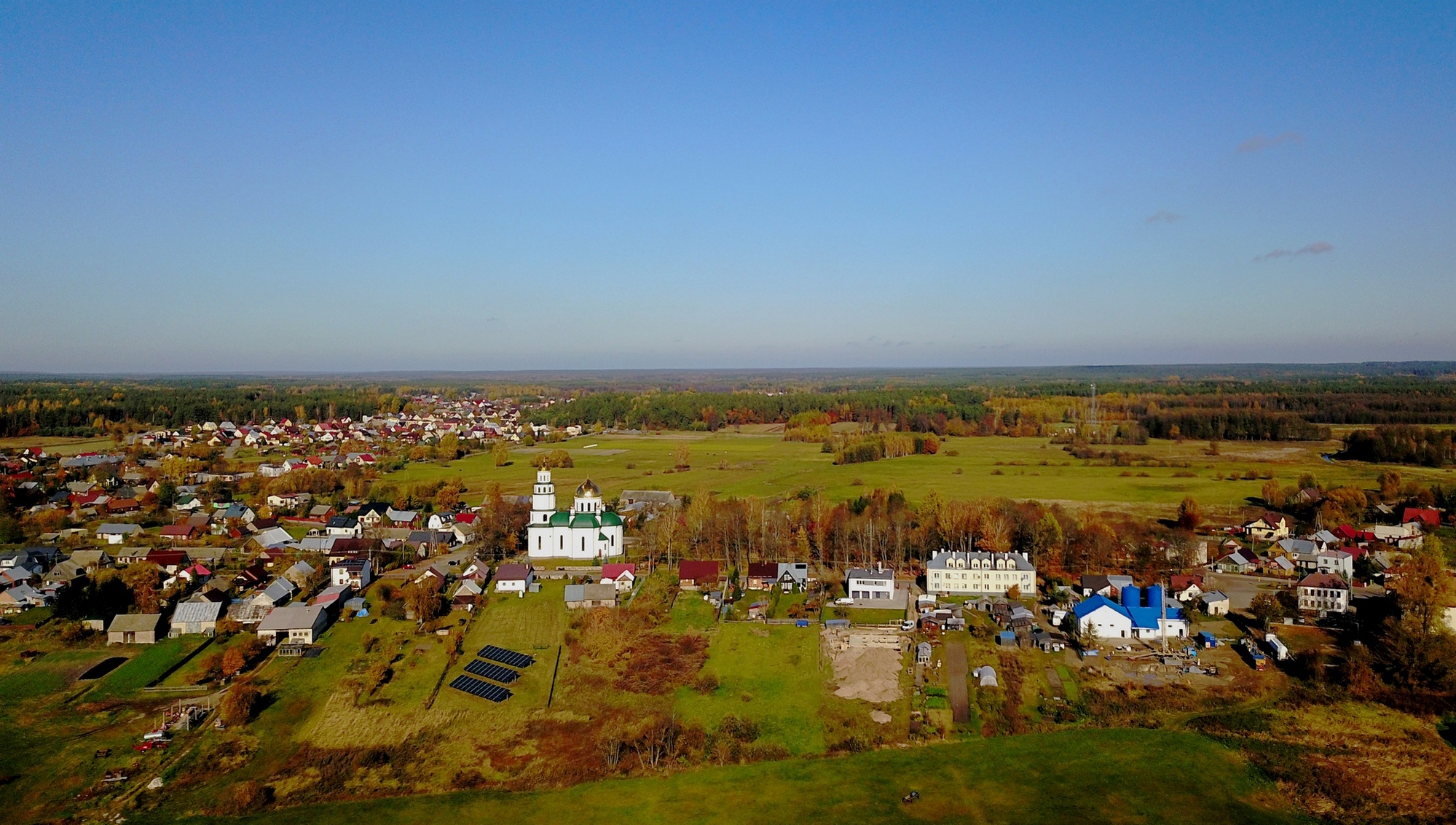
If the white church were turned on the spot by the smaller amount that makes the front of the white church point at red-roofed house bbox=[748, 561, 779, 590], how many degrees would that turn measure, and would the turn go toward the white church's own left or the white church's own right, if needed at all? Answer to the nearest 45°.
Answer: approximately 135° to the white church's own left

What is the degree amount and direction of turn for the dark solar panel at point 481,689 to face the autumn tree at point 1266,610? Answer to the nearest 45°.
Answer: approximately 135° to its left

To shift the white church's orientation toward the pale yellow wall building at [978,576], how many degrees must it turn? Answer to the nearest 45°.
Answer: approximately 135° to its left

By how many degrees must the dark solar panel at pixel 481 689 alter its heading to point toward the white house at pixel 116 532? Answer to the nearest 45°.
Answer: approximately 90° to its right

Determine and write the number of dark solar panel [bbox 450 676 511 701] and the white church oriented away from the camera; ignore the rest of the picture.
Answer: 0

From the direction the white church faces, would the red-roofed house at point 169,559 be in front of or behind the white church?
in front

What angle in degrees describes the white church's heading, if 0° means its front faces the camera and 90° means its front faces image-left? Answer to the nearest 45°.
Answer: approximately 90°

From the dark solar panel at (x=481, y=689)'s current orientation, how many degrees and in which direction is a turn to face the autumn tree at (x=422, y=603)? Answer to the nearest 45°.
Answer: approximately 135° to its right

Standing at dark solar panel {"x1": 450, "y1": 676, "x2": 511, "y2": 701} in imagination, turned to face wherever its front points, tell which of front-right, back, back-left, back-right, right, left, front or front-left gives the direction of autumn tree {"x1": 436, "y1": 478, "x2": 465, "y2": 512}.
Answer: back-right

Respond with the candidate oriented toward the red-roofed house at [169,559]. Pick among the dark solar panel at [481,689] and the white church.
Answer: the white church
